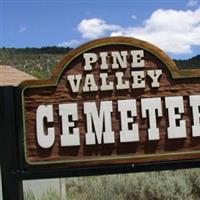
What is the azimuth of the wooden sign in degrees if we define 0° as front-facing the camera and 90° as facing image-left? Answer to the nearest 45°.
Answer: approximately 0°
